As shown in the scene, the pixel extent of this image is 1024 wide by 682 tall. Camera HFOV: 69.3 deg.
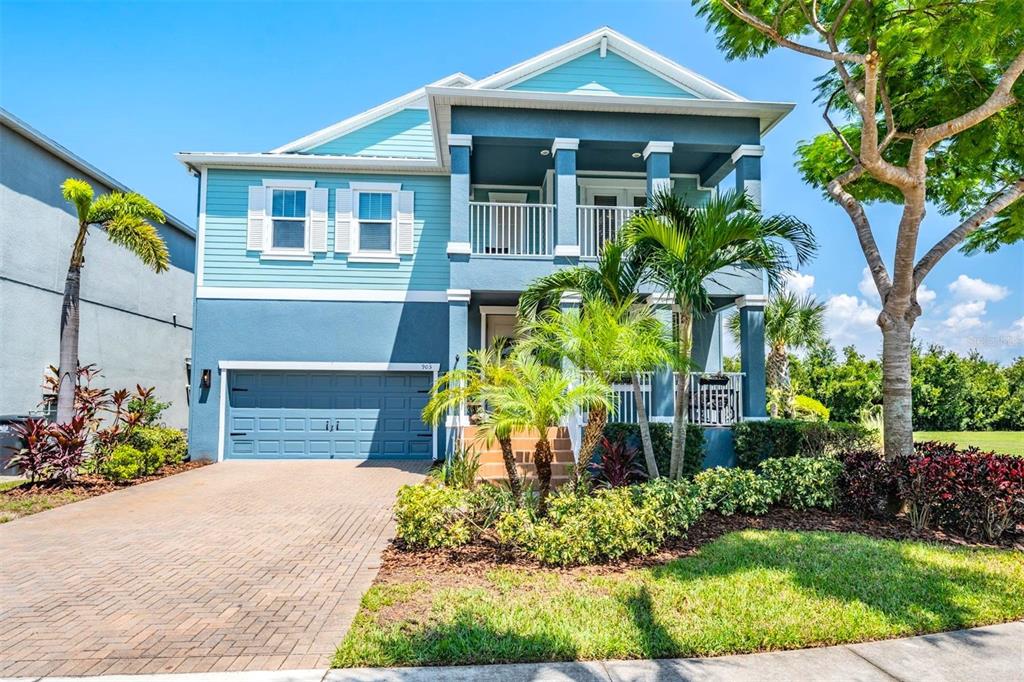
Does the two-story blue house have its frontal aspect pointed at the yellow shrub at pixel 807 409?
no

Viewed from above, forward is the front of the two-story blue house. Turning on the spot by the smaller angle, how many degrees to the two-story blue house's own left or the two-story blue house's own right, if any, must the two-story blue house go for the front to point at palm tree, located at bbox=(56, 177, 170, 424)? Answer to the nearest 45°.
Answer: approximately 45° to the two-story blue house's own right

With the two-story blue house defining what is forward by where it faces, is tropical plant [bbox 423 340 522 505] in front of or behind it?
in front

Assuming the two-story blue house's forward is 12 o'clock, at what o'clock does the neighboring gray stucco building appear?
The neighboring gray stucco building is roughly at 3 o'clock from the two-story blue house.

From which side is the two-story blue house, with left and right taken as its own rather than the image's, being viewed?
front

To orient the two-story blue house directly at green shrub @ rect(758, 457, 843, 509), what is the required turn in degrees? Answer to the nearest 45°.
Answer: approximately 45° to its left

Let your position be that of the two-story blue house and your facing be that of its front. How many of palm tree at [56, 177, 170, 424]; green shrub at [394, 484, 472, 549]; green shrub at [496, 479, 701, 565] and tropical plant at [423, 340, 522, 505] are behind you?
0
